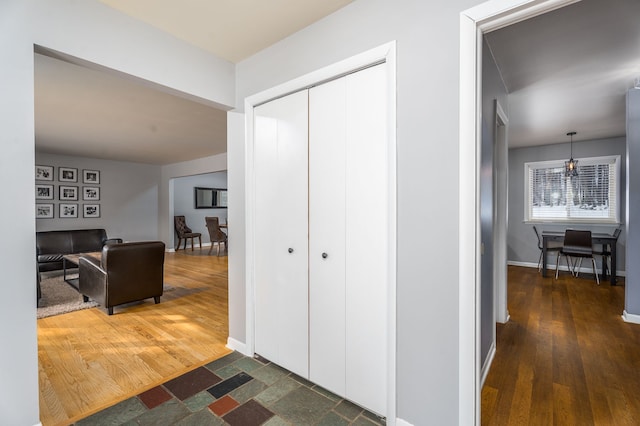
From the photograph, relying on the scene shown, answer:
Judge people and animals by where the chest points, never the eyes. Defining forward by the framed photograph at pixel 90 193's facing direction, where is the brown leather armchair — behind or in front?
in front

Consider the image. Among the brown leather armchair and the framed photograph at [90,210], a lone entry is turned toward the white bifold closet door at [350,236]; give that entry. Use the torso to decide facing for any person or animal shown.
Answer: the framed photograph

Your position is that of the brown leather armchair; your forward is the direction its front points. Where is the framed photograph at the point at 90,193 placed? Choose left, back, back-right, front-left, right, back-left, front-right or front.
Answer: front-right

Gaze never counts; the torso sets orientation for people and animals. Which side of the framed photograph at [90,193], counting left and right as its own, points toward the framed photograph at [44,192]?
right

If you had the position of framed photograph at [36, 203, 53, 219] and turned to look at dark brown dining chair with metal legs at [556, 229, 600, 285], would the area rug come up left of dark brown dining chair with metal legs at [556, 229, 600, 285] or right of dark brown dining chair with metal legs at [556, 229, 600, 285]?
right

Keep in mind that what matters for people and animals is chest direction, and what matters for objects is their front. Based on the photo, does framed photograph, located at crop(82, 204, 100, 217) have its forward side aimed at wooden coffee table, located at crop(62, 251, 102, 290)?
yes

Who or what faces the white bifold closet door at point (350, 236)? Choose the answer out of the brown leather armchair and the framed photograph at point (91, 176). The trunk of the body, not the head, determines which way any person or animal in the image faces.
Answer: the framed photograph

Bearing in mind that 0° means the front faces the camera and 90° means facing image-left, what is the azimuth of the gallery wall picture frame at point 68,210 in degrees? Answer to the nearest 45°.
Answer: approximately 0°

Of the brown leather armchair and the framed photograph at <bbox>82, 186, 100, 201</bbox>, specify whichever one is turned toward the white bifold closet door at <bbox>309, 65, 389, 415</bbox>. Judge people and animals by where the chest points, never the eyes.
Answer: the framed photograph
